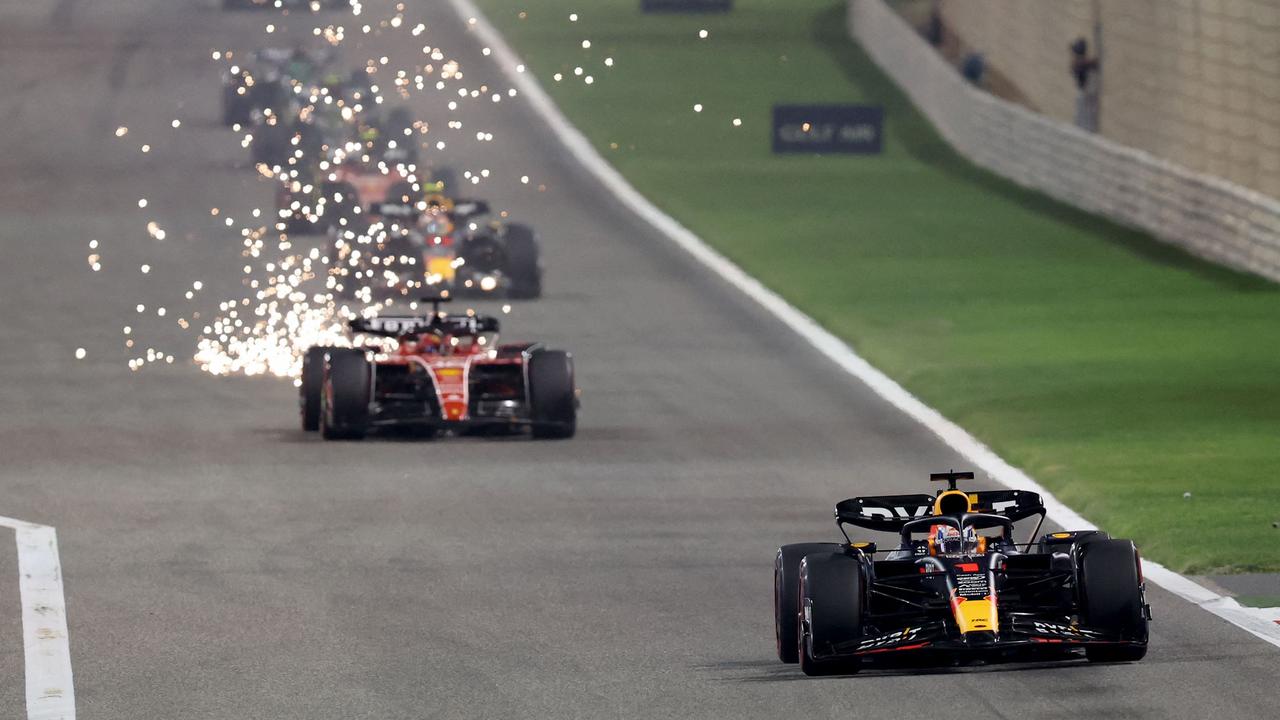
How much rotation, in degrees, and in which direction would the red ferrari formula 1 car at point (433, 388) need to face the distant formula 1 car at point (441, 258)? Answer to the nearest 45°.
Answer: approximately 180°

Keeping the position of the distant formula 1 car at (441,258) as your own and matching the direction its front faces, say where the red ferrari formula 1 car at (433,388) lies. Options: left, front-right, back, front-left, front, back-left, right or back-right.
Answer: front

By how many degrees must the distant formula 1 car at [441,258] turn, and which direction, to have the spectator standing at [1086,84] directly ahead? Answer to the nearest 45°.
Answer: approximately 135° to its left

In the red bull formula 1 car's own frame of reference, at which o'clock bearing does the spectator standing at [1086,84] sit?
The spectator standing is roughly at 6 o'clock from the red bull formula 1 car.

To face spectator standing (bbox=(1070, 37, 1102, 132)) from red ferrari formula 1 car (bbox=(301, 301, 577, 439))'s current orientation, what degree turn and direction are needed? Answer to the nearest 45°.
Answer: approximately 135° to its left

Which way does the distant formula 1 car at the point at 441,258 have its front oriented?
toward the camera

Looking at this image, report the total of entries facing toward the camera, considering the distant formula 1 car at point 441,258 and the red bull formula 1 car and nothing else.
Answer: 2

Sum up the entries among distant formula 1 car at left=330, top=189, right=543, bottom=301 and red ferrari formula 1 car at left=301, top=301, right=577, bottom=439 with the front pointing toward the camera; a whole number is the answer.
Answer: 2

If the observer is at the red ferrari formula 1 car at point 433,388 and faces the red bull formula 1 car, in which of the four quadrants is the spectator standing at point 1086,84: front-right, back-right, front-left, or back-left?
back-left

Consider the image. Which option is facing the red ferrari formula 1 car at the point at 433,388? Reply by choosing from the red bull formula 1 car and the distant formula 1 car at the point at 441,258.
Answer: the distant formula 1 car

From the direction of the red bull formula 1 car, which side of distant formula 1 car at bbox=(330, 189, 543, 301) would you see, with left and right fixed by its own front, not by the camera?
front

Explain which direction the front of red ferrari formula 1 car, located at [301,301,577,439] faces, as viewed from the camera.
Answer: facing the viewer
